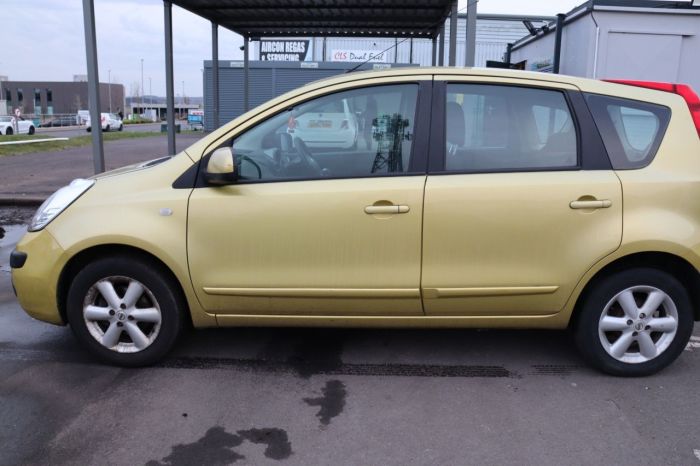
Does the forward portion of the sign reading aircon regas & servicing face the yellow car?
yes

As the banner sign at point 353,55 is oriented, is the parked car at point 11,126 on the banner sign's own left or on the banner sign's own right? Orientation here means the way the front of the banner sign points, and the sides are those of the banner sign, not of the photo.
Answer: on the banner sign's own right

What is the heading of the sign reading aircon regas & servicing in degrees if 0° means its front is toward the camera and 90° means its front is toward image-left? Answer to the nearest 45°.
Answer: approximately 0°

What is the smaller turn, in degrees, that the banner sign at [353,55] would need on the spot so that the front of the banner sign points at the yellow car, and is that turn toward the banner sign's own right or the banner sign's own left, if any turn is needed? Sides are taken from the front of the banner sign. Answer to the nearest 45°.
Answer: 0° — it already faces it

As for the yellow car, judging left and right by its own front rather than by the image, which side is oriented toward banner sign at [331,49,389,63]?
right

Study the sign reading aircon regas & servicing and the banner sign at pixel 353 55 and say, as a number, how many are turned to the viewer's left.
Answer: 0

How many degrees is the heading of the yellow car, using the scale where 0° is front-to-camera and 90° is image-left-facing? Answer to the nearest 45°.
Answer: approximately 90°

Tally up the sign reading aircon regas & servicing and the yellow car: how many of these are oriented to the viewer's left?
1

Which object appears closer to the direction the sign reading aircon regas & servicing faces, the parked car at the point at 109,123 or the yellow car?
the yellow car

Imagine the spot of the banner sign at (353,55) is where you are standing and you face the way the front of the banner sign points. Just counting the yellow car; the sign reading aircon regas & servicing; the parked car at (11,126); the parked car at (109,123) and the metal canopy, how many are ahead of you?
2

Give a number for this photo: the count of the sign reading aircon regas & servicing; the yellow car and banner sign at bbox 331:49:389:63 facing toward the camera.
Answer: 2

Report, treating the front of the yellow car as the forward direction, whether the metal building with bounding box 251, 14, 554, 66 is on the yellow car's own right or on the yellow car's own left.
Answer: on the yellow car's own right

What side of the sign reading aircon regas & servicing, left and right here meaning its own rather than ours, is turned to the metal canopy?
front
